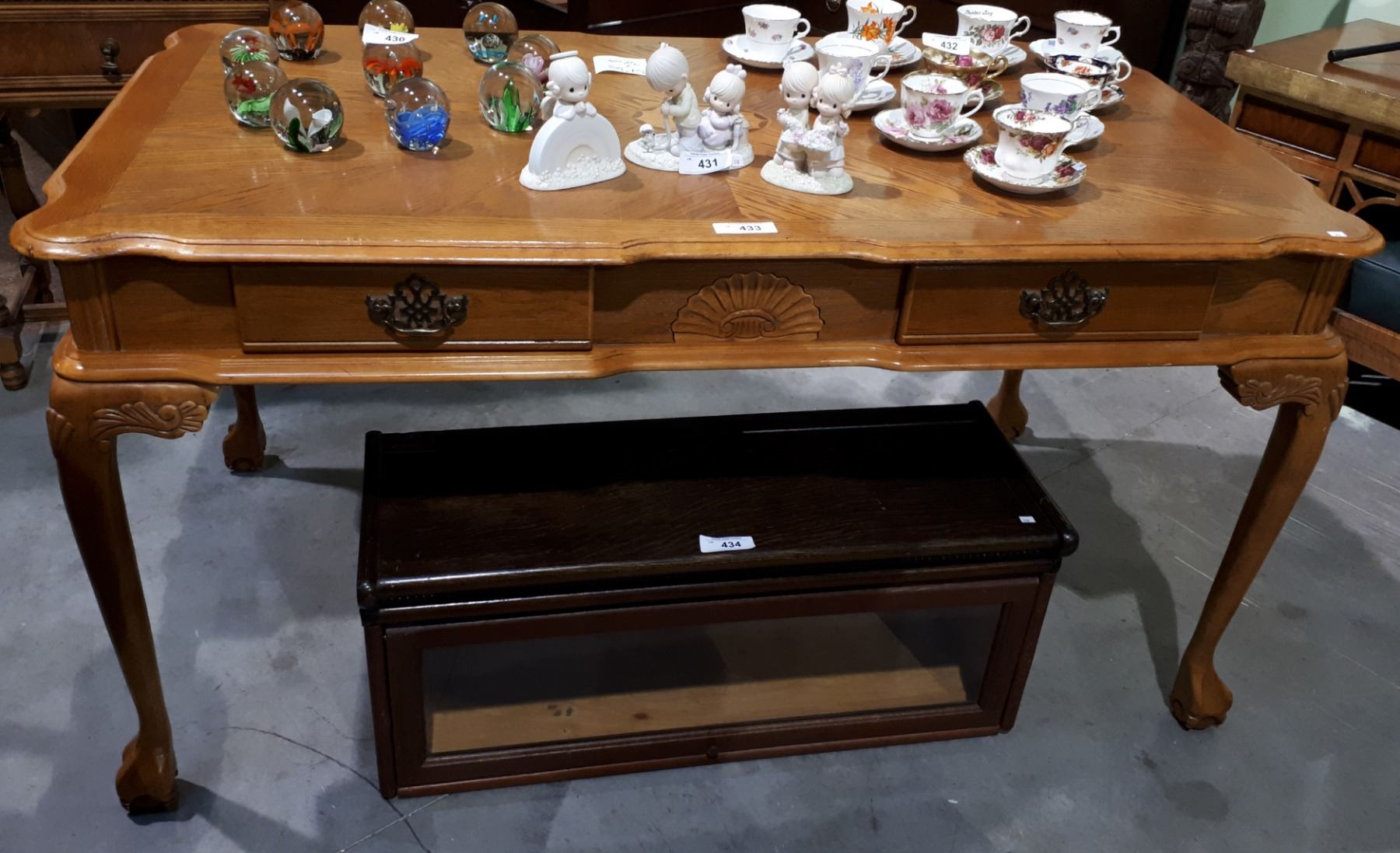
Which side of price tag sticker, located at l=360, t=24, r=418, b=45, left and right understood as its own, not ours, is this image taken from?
front

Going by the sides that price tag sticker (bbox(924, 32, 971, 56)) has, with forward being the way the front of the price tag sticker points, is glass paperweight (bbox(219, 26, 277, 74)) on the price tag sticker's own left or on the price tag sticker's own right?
on the price tag sticker's own right

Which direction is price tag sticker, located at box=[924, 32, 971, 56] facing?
toward the camera

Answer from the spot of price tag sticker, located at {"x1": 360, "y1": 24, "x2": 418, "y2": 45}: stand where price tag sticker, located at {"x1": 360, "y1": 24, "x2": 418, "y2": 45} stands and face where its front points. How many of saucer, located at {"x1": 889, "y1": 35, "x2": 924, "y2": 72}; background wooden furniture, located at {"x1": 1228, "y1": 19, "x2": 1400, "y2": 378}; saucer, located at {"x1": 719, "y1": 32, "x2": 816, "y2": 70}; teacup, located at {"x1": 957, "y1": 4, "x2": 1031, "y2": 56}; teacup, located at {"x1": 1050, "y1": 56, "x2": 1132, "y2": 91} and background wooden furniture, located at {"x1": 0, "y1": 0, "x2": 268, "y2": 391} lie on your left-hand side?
5

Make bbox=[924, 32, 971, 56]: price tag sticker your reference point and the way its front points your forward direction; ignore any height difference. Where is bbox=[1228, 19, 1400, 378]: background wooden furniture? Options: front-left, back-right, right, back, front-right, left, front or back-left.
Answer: back-left

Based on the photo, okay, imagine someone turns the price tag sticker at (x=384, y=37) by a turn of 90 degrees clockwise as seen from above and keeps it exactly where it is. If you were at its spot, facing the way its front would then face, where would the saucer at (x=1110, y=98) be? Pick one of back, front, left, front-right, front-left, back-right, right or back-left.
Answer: back

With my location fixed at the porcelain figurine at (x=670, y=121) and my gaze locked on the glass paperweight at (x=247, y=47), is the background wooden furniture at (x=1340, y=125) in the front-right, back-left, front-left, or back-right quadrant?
back-right

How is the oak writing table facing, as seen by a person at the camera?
facing the viewer

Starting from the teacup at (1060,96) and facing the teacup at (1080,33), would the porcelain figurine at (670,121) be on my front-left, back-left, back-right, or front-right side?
back-left
